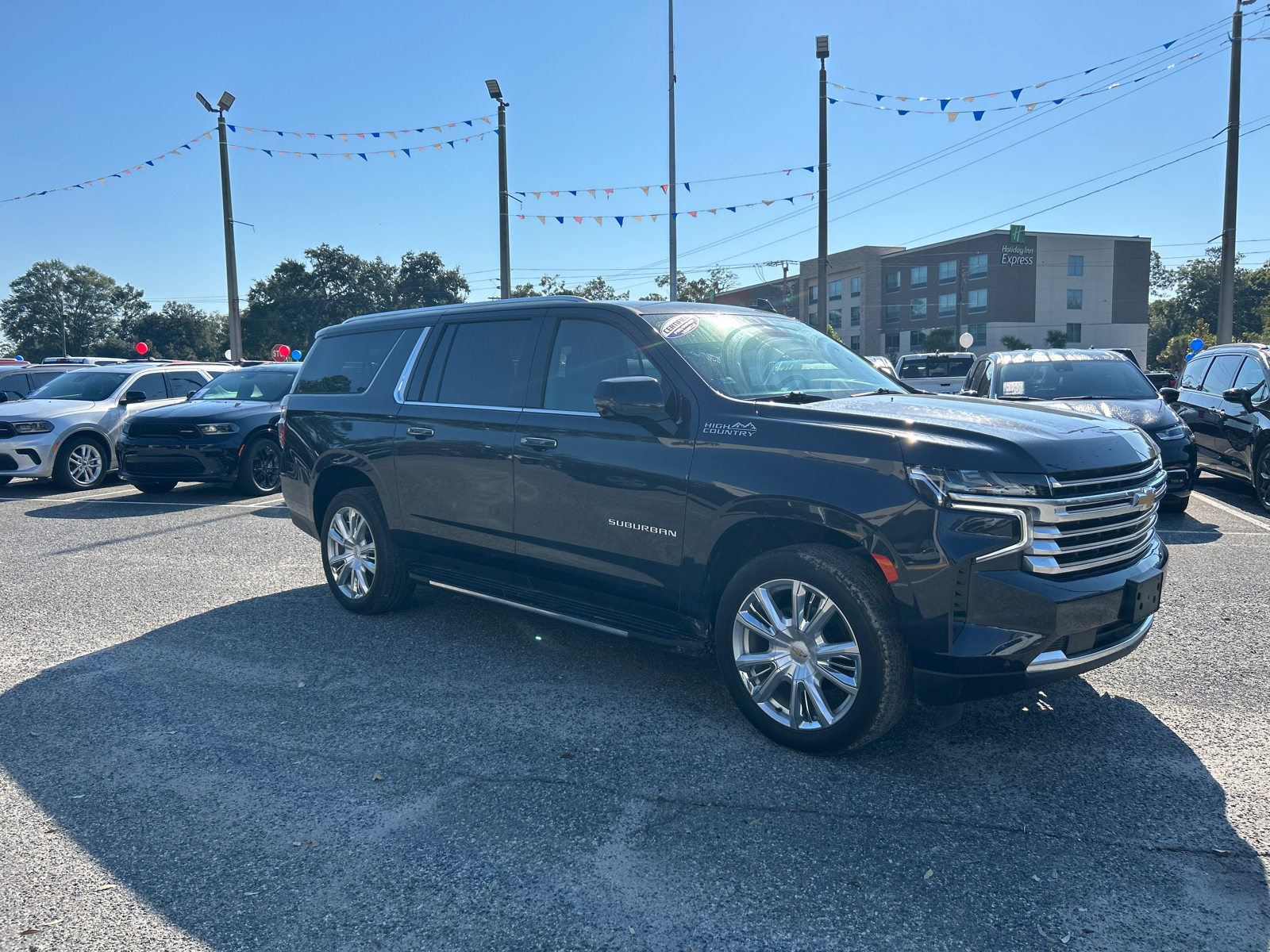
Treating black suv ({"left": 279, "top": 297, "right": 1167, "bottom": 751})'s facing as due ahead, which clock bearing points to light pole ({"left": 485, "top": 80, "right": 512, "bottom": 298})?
The light pole is roughly at 7 o'clock from the black suv.

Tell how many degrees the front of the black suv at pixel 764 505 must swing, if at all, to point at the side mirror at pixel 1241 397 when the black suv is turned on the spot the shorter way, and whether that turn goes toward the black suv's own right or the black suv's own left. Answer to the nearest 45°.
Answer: approximately 90° to the black suv's own left

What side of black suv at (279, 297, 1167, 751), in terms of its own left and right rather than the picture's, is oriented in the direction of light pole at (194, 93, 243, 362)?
back

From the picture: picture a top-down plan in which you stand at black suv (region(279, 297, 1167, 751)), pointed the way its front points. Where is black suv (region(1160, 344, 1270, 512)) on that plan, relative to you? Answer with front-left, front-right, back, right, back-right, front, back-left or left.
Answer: left

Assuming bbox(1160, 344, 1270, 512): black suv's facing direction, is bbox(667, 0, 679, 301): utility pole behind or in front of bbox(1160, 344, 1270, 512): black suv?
behind

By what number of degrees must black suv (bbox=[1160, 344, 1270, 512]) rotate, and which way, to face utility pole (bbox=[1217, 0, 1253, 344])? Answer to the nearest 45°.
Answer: approximately 135° to its left

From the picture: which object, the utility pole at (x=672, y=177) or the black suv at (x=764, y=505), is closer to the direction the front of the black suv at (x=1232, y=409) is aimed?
the black suv

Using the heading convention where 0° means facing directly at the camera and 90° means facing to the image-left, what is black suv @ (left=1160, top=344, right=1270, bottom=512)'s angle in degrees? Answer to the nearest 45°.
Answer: approximately 315°

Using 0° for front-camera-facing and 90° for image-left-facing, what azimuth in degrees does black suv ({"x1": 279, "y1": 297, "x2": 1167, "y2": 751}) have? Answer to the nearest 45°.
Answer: approximately 315°

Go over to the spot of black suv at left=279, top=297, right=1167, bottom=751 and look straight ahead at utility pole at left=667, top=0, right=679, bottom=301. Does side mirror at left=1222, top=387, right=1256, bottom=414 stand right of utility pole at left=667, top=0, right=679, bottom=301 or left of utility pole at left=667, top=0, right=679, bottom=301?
right

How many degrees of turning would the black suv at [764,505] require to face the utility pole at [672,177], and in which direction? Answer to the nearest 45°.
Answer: approximately 135° to its left
